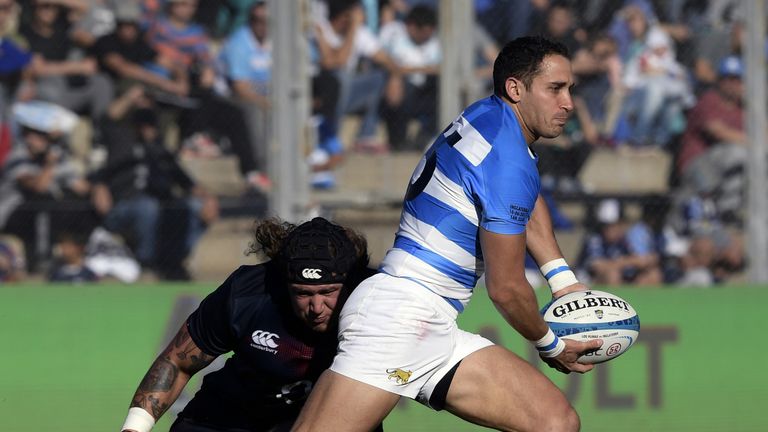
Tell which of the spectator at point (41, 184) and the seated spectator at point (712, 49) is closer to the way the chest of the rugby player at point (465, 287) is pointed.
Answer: the seated spectator

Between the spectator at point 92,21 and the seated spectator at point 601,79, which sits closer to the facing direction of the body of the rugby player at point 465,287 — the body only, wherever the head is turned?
the seated spectator

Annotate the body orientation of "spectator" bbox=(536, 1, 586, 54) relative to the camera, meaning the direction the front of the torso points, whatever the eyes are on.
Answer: toward the camera

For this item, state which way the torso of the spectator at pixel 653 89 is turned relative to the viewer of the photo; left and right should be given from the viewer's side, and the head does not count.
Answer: facing the viewer

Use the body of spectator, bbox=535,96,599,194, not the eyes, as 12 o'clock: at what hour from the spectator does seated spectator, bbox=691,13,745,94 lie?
The seated spectator is roughly at 8 o'clock from the spectator.

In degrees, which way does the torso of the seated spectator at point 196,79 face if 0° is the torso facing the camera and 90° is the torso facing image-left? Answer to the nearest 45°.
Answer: approximately 315°

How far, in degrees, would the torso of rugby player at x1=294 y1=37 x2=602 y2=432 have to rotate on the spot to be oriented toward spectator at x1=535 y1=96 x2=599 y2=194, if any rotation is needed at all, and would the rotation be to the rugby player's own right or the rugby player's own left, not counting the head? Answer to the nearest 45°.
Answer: approximately 90° to the rugby player's own left

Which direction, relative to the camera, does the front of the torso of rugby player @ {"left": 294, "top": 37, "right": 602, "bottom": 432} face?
to the viewer's right
